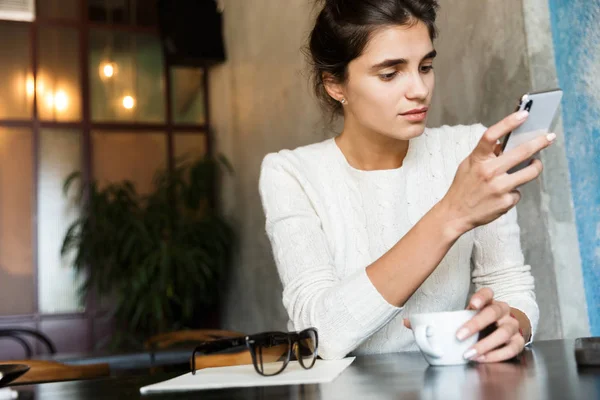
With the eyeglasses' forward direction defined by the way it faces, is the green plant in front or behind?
behind

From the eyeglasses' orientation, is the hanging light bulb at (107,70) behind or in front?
behind

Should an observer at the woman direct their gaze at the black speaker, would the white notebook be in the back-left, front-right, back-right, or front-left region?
back-left

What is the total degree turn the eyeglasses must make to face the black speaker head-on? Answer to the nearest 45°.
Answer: approximately 135° to its left

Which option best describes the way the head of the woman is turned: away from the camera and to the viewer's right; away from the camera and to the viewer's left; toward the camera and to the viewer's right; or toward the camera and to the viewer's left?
toward the camera and to the viewer's right

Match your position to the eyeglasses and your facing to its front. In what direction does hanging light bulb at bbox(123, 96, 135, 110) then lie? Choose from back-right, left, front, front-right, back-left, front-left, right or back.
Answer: back-left

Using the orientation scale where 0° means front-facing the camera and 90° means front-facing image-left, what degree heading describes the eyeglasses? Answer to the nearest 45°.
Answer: approximately 315°

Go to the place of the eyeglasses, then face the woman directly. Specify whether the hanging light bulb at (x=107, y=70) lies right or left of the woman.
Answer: left

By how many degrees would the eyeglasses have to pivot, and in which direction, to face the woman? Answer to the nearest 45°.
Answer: approximately 90° to its left
